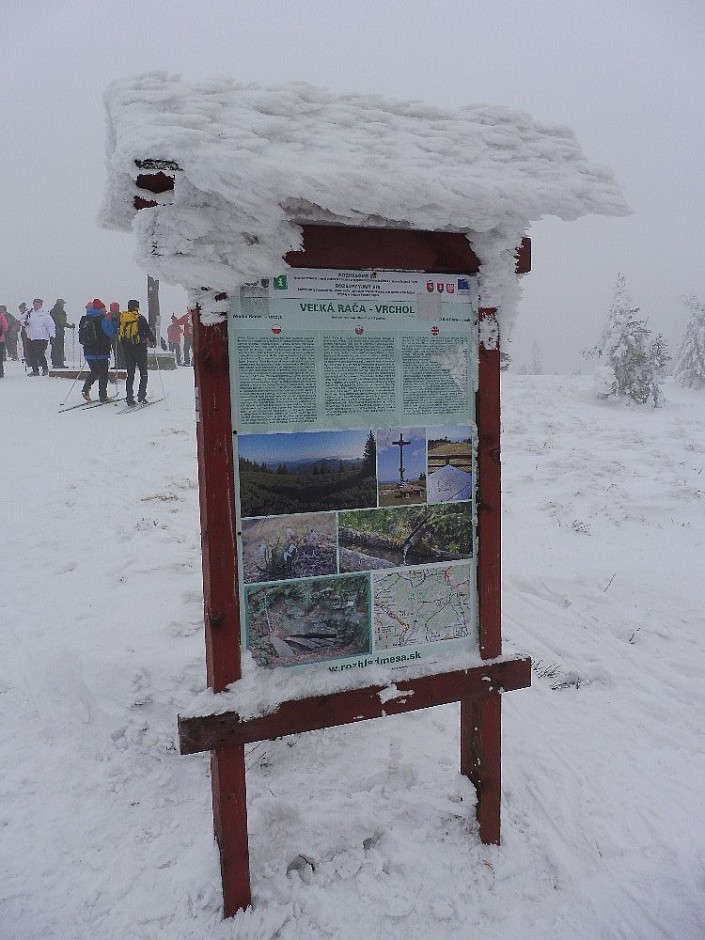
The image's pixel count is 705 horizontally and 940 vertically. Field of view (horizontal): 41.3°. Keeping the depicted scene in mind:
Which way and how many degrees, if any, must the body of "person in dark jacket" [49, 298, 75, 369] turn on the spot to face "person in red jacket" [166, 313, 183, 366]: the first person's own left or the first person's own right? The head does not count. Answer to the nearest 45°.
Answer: approximately 45° to the first person's own left

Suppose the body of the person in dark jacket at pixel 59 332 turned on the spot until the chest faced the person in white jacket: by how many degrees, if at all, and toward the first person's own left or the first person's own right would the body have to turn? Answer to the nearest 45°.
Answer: approximately 90° to the first person's own right

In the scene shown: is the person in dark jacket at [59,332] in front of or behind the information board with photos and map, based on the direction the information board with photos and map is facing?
behind
